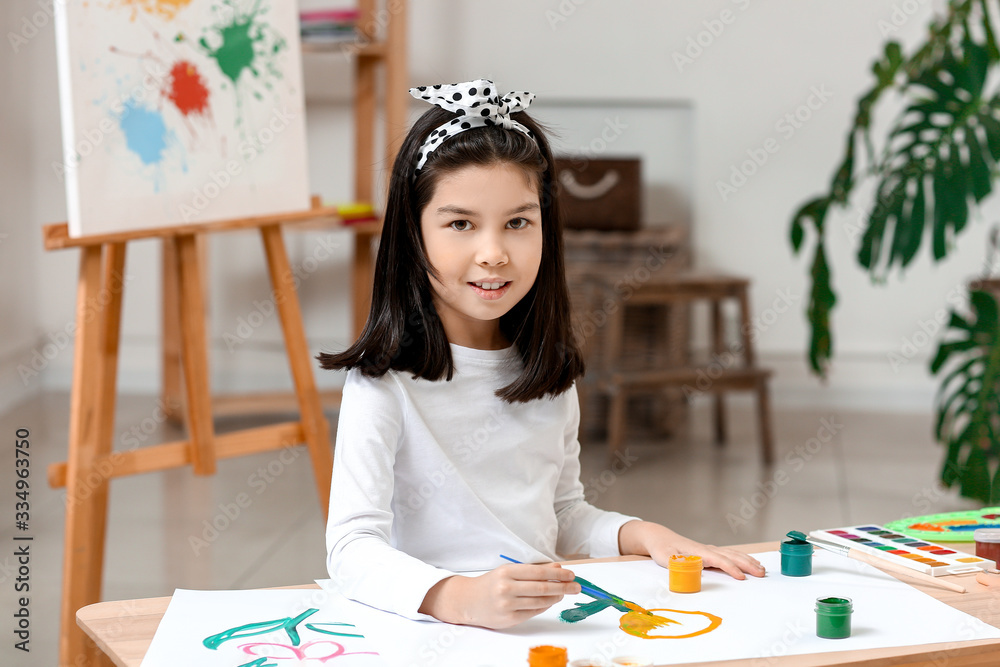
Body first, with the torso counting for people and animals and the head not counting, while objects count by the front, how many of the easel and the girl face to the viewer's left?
0

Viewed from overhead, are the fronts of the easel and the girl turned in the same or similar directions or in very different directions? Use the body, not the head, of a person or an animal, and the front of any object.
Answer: same or similar directions

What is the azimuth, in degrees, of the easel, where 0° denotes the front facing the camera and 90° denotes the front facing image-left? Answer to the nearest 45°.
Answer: approximately 315°

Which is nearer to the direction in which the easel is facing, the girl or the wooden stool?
the girl

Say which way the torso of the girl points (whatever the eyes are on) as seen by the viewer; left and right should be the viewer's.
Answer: facing the viewer and to the right of the viewer

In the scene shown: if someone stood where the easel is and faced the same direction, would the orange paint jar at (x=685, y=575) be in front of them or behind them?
in front

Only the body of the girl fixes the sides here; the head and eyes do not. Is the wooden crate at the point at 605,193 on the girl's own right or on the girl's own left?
on the girl's own left

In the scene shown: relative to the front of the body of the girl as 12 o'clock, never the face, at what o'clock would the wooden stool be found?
The wooden stool is roughly at 8 o'clock from the girl.
